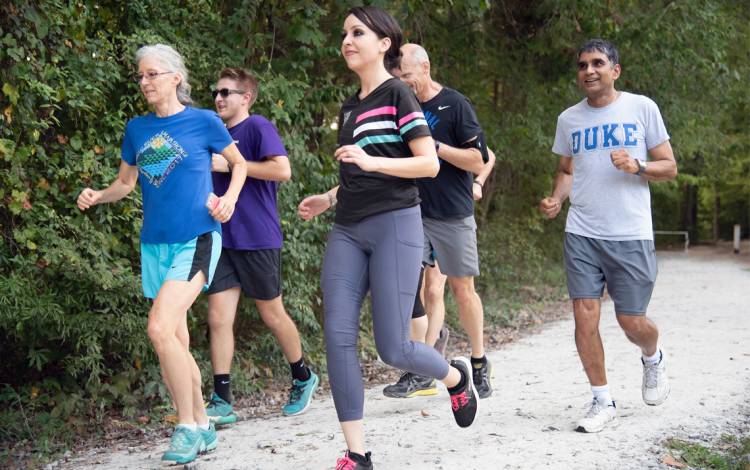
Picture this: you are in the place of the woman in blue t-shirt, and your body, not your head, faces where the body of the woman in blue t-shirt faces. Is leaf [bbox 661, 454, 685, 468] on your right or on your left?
on your left

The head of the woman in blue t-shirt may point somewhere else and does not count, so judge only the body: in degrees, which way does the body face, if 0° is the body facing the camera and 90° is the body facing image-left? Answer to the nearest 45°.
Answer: approximately 45°

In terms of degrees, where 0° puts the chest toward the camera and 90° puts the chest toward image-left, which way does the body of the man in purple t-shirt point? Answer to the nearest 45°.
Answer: approximately 45°

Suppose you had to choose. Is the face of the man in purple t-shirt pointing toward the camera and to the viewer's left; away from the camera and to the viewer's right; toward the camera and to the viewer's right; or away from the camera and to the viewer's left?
toward the camera and to the viewer's left

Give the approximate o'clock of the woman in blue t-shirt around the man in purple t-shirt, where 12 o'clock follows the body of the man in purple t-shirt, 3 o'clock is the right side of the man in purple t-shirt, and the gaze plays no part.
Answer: The woman in blue t-shirt is roughly at 11 o'clock from the man in purple t-shirt.

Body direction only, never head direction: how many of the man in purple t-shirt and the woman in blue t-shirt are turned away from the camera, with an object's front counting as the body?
0

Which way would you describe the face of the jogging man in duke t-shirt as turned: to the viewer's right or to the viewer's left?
to the viewer's left

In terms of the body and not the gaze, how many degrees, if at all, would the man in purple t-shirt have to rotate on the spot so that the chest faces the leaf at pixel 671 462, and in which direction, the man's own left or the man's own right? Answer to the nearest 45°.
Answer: approximately 90° to the man's own left
